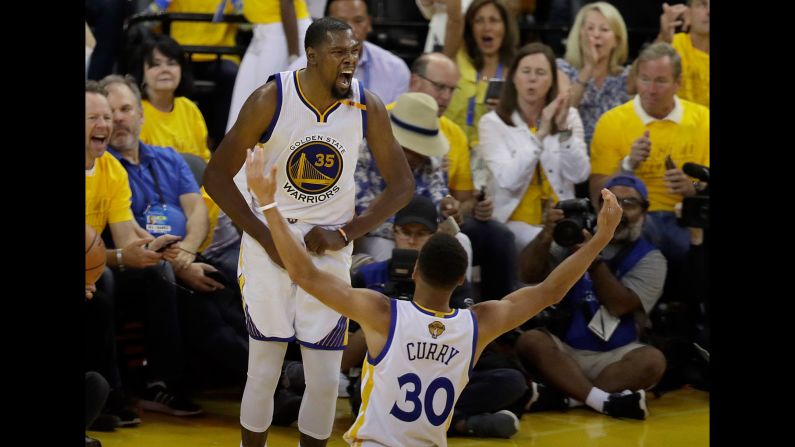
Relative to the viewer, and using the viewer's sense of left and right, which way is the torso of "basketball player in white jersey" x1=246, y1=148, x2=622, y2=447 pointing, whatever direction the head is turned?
facing away from the viewer

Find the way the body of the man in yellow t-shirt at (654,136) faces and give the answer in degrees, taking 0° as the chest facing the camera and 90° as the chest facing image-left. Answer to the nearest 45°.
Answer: approximately 0°

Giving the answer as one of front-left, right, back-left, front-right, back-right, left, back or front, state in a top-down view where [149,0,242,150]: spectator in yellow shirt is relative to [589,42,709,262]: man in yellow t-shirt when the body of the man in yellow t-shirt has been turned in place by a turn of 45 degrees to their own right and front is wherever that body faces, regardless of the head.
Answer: front-right

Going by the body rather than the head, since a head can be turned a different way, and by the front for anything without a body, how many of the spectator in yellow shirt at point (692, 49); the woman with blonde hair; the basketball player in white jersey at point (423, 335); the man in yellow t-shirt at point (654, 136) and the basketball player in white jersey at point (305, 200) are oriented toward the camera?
4

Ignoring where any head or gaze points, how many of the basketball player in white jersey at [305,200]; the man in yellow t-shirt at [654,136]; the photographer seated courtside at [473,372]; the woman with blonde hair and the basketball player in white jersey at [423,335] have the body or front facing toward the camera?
4

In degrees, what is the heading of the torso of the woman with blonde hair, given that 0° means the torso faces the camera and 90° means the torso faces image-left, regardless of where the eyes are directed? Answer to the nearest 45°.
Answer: approximately 0°

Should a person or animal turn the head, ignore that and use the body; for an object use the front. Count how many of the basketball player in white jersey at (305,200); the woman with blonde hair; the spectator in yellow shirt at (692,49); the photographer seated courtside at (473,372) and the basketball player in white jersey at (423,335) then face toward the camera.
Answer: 4

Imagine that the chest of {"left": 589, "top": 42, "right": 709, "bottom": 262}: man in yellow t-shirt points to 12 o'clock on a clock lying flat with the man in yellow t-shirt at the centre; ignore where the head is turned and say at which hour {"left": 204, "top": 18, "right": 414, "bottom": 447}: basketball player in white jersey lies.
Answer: The basketball player in white jersey is roughly at 1 o'clock from the man in yellow t-shirt.

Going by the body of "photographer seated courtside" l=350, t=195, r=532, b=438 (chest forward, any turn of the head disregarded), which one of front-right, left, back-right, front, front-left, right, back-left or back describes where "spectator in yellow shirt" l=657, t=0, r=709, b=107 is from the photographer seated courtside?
back-left
